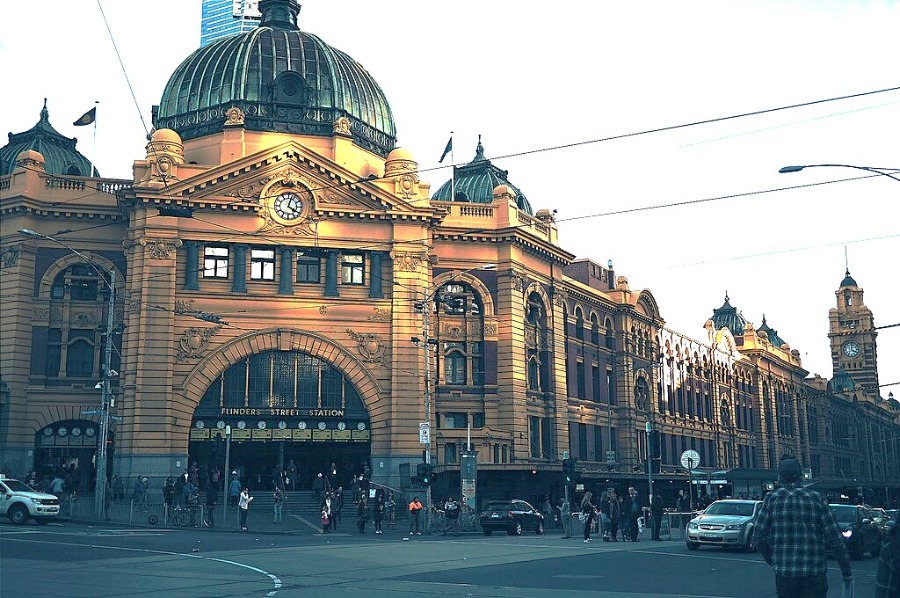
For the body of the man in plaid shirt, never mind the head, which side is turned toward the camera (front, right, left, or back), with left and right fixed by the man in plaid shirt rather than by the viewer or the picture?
back

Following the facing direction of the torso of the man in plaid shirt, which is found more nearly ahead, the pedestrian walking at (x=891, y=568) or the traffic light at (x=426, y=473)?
the traffic light

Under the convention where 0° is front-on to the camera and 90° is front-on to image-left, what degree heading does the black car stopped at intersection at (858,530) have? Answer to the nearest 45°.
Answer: approximately 45°

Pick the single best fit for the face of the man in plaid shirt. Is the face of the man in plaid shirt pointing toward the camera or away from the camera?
away from the camera
